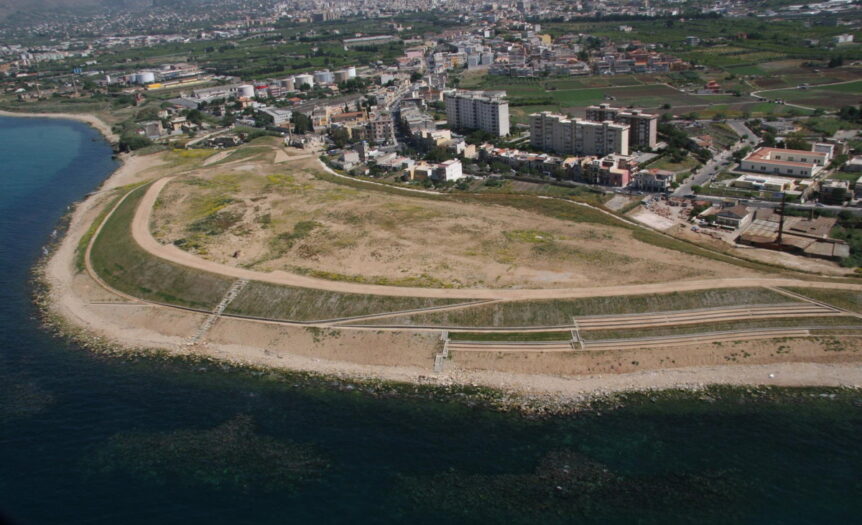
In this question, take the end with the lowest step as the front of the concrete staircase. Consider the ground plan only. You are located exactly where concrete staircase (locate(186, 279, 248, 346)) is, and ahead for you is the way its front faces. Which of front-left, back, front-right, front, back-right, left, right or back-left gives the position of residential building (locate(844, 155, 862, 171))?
back-left

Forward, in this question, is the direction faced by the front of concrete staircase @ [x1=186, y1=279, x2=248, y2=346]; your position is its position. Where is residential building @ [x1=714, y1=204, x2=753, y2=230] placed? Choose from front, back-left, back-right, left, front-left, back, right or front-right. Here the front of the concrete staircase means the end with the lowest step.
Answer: back-left

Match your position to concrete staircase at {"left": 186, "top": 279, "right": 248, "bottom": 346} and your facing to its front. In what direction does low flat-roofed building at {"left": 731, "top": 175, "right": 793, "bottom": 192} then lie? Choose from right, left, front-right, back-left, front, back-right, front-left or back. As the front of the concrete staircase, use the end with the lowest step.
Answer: back-left

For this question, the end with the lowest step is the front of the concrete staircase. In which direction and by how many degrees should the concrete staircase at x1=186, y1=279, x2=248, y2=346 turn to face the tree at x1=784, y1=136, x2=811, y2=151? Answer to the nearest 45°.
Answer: approximately 135° to its left

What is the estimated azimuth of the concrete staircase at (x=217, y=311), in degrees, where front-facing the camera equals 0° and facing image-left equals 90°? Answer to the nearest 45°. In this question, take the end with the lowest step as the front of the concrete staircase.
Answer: approximately 45°

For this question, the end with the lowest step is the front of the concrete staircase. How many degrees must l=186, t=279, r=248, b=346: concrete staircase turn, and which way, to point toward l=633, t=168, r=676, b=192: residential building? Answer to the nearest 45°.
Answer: approximately 135° to its left

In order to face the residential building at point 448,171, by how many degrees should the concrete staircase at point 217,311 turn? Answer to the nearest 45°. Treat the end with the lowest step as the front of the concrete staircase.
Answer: approximately 180°

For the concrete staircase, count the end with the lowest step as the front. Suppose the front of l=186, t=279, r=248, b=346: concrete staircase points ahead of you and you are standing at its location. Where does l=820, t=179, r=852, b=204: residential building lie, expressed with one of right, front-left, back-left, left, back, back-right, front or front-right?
back-left

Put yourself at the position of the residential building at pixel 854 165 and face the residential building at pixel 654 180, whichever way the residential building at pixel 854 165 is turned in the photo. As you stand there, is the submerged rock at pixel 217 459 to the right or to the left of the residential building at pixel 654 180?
left
